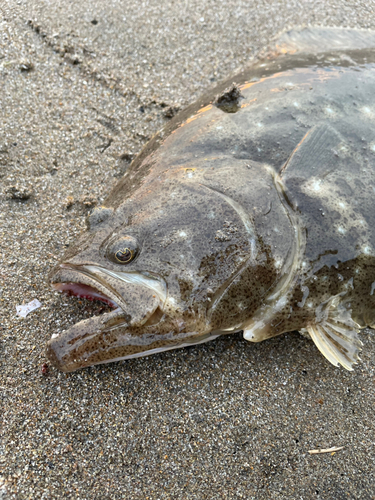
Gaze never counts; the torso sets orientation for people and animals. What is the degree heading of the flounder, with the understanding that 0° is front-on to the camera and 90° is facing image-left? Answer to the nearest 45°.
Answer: approximately 90°
